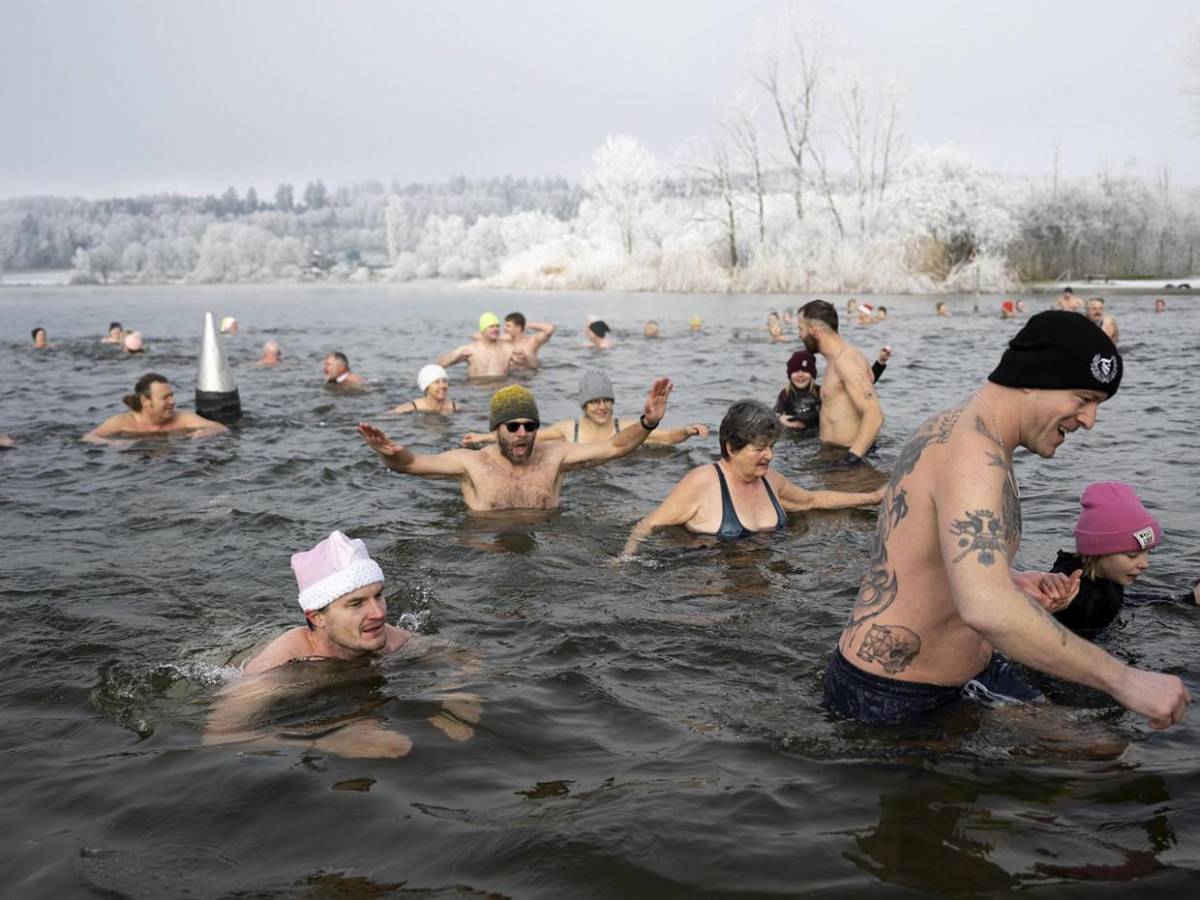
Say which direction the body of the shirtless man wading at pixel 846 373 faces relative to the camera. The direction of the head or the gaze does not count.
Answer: to the viewer's left

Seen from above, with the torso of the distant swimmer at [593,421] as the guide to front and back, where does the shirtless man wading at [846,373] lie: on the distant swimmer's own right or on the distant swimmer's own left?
on the distant swimmer's own left

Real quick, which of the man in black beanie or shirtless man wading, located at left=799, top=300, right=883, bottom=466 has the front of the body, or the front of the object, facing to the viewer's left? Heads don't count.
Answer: the shirtless man wading

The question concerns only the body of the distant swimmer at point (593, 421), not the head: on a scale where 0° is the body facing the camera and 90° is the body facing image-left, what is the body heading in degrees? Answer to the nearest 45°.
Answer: approximately 0°

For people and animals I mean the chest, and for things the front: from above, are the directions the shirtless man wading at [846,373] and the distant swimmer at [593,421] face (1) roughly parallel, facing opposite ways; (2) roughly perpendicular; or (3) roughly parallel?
roughly perpendicular

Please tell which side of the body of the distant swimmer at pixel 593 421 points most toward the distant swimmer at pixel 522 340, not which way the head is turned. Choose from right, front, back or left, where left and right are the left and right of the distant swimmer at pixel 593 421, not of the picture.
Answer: back

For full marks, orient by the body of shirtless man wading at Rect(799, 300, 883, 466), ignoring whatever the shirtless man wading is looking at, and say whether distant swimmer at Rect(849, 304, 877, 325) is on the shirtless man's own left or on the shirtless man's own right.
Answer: on the shirtless man's own right

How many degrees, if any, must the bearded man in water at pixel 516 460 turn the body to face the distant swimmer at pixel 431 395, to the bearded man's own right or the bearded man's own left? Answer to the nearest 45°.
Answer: approximately 180°

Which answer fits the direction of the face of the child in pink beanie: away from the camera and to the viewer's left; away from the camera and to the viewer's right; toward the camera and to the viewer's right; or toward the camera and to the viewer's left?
toward the camera and to the viewer's right

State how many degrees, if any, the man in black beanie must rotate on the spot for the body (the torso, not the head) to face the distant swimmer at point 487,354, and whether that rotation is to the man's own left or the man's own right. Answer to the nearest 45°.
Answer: approximately 135° to the man's own left

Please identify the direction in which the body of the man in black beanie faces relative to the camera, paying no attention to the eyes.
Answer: to the viewer's right

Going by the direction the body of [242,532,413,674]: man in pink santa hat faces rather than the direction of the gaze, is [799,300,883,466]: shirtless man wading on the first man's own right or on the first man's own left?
on the first man's own left

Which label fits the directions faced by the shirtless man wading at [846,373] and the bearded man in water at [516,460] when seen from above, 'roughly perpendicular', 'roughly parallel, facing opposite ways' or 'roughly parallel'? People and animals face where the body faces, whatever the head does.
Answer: roughly perpendicular

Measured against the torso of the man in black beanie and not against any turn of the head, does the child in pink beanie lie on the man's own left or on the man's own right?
on the man's own left

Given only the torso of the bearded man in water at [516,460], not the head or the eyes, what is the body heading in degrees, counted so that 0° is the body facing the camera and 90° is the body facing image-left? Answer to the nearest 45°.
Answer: approximately 0°
